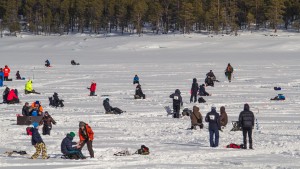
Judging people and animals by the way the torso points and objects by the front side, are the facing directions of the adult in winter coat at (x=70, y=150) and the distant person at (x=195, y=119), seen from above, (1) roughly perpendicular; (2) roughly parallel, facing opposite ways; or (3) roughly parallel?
roughly perpendicular

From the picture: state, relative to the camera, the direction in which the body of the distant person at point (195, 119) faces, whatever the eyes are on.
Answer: away from the camera

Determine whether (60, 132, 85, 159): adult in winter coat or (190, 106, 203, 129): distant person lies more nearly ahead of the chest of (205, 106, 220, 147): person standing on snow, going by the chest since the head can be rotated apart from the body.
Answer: the distant person

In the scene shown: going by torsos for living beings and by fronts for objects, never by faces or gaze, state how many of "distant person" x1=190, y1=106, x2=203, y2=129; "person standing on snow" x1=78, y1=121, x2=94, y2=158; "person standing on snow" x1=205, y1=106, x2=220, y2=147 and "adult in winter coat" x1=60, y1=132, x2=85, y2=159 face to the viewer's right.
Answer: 1

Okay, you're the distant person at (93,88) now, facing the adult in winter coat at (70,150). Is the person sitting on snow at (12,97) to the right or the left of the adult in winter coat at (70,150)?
right

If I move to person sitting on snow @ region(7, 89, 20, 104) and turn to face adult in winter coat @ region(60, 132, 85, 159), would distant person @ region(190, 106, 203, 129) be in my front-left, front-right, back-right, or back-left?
front-left

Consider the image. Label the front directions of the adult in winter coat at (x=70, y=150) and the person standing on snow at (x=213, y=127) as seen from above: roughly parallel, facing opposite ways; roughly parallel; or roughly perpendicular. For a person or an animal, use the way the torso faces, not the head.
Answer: roughly perpendicular

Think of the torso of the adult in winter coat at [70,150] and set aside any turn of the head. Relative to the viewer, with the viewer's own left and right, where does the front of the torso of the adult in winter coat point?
facing to the right of the viewer

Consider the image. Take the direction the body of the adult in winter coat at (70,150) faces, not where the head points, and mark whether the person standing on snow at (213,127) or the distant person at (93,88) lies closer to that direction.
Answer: the person standing on snow

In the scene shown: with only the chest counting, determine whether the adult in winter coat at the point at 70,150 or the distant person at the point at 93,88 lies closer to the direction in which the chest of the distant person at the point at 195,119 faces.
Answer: the distant person

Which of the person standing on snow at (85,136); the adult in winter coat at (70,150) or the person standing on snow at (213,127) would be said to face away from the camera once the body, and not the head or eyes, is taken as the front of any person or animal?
the person standing on snow at (213,127)

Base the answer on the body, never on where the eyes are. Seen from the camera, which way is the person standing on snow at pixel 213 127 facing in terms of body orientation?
away from the camera
